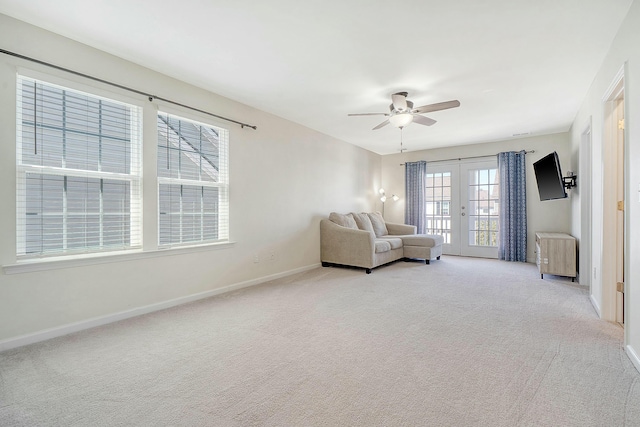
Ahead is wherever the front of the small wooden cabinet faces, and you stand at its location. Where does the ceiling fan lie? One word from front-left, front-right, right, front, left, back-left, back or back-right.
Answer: front-left

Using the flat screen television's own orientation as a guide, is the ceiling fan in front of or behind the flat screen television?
in front

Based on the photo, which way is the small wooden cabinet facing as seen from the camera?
to the viewer's left

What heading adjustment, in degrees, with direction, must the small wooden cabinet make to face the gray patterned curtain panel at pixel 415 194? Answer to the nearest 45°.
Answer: approximately 45° to its right

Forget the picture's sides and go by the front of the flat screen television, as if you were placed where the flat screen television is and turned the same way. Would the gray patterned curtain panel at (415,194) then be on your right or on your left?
on your right

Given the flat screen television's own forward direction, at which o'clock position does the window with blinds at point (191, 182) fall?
The window with blinds is roughly at 12 o'clock from the flat screen television.

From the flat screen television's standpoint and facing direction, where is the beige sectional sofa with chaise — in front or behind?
in front

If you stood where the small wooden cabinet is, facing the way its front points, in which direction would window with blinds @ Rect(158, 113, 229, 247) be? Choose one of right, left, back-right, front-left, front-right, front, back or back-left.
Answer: front-left

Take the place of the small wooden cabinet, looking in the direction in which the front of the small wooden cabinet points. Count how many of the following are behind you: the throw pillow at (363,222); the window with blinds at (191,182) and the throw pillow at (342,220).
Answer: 0

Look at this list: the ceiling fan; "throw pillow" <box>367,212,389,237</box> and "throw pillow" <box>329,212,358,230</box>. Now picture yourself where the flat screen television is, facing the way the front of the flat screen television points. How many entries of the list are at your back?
0

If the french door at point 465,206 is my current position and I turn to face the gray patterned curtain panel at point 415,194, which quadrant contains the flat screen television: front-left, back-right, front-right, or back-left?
back-left

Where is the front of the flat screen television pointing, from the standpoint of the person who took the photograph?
facing the viewer and to the left of the viewer

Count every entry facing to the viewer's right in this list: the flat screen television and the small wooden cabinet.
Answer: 0
